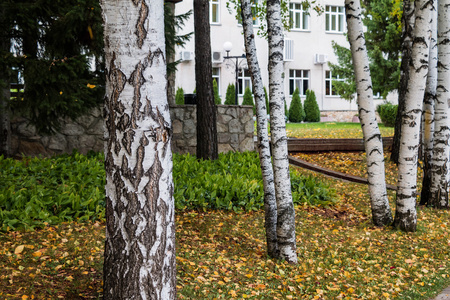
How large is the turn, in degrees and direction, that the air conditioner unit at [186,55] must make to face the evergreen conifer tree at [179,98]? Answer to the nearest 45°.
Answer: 0° — it already faces it

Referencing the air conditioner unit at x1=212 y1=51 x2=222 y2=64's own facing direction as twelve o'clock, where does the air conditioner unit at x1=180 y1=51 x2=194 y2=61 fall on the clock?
the air conditioner unit at x1=180 y1=51 x2=194 y2=61 is roughly at 2 o'clock from the air conditioner unit at x1=212 y1=51 x2=222 y2=64.

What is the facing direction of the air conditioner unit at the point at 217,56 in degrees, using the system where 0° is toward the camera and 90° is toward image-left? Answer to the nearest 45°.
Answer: approximately 0°

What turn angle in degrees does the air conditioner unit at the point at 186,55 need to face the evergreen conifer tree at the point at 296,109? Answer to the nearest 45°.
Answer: approximately 90° to its left

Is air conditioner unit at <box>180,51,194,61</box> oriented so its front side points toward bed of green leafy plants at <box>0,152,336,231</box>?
yes
